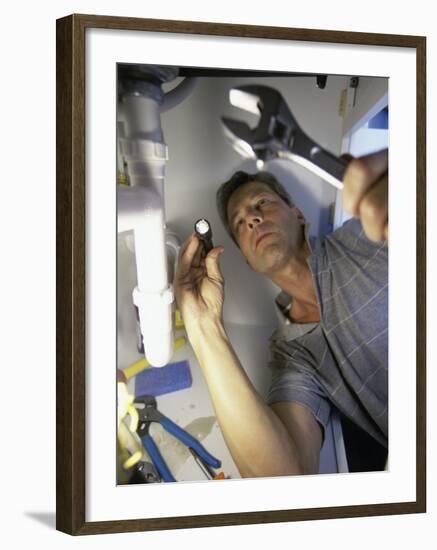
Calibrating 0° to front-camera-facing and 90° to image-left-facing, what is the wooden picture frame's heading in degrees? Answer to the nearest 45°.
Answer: approximately 315°
